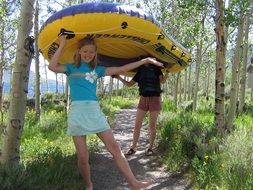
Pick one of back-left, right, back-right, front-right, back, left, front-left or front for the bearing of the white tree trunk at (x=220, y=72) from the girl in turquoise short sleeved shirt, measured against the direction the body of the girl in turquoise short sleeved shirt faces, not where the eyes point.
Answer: back-left

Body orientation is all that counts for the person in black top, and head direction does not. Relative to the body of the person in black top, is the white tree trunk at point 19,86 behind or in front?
in front

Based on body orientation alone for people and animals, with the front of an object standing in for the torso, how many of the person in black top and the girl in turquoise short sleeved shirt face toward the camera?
2

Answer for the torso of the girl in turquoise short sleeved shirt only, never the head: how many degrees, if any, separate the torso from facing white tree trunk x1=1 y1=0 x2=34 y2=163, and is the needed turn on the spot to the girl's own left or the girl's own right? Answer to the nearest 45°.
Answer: approximately 90° to the girl's own right

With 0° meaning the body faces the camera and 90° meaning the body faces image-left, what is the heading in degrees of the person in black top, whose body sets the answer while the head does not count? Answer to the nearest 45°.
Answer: approximately 0°

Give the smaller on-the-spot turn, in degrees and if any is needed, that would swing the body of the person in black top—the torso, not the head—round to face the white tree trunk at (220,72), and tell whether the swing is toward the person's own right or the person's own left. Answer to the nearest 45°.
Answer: approximately 135° to the person's own left

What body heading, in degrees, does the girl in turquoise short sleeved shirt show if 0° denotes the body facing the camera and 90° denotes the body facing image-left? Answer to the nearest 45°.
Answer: approximately 0°
